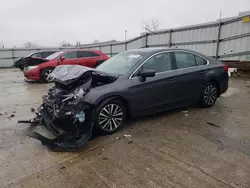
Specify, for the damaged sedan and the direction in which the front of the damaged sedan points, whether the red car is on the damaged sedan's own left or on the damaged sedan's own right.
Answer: on the damaged sedan's own right

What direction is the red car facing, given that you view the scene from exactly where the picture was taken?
facing the viewer and to the left of the viewer

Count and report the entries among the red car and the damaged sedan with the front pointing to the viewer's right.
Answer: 0

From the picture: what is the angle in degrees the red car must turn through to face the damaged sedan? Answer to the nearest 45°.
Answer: approximately 45° to its left

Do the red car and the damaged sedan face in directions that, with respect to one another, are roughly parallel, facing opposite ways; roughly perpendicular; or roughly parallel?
roughly parallel
